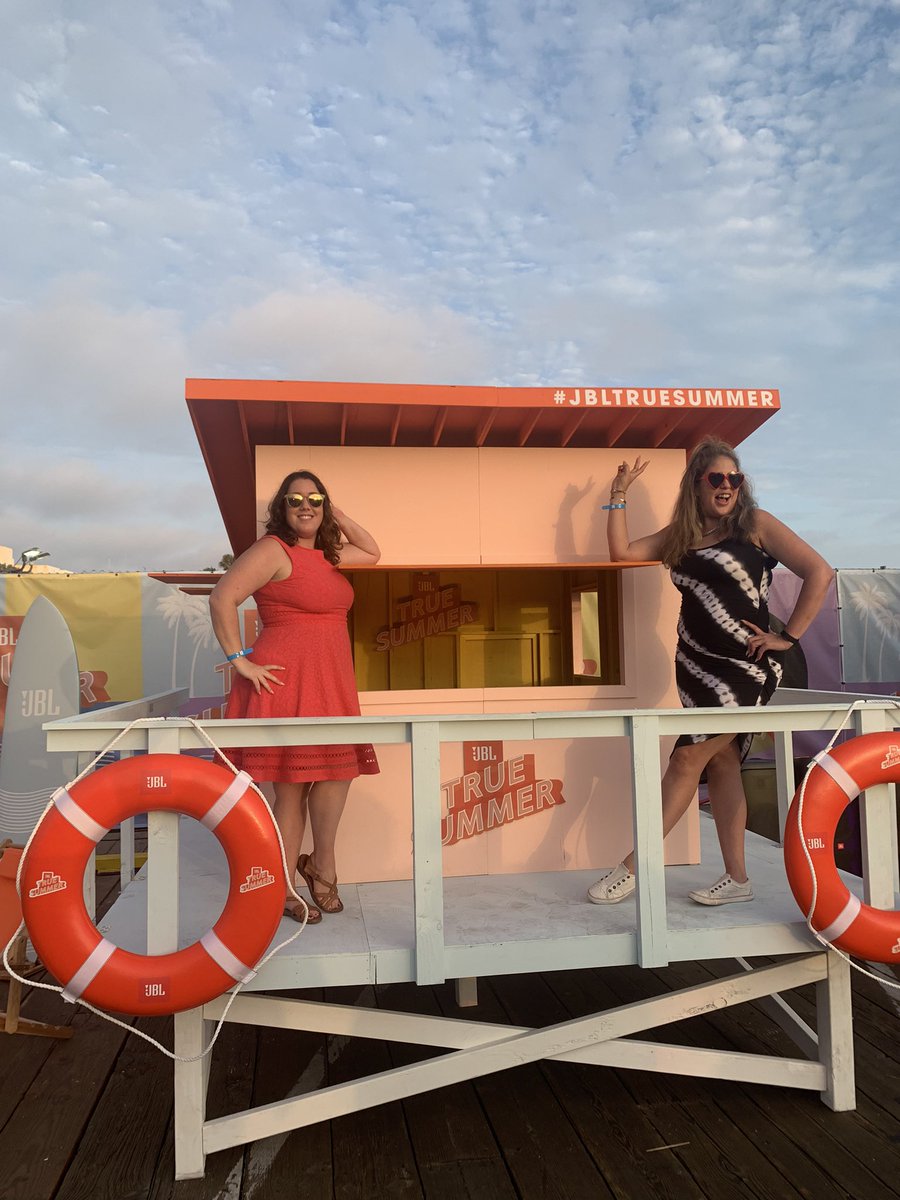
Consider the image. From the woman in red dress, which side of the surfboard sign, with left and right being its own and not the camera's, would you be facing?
front

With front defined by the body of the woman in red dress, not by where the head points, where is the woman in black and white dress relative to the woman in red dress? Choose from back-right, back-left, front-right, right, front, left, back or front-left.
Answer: front-left

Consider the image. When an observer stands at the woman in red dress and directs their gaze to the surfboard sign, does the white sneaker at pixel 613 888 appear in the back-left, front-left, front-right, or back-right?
back-right

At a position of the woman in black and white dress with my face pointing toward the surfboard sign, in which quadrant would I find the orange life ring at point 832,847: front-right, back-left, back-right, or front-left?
back-left

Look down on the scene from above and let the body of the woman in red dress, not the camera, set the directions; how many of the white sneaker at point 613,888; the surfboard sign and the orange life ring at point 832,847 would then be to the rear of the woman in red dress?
1

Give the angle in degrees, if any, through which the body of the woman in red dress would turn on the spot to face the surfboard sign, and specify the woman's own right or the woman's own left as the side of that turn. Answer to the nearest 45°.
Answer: approximately 180°

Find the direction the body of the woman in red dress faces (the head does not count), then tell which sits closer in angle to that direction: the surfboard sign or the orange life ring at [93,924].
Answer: the orange life ring

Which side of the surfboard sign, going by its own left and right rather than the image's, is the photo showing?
front

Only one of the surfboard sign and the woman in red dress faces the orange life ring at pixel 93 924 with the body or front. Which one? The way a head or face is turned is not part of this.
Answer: the surfboard sign

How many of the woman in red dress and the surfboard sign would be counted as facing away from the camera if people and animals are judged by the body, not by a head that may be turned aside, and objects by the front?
0

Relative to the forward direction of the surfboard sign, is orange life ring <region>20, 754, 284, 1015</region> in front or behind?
in front

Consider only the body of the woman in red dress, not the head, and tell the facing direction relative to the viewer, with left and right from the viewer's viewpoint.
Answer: facing the viewer and to the right of the viewer

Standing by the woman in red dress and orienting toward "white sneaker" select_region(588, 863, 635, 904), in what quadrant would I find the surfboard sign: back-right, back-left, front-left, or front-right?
back-left

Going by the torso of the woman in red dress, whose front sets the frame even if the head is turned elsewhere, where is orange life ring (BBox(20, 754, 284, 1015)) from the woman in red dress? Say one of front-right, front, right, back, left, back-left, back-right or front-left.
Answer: right
